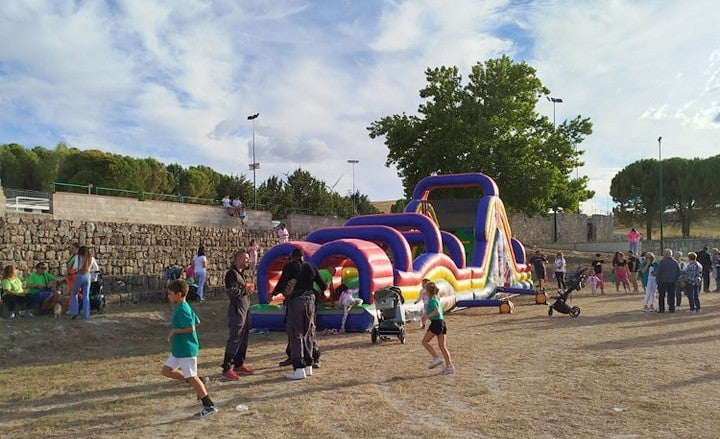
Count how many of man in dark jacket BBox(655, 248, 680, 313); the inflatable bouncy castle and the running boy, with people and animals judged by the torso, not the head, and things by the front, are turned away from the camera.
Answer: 1

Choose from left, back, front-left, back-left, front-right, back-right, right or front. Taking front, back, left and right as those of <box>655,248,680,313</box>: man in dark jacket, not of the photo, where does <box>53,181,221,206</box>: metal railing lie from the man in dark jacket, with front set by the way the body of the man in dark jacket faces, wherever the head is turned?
left

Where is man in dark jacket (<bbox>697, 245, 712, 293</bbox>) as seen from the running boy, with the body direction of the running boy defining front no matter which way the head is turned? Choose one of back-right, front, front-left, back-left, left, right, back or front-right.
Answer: back-right

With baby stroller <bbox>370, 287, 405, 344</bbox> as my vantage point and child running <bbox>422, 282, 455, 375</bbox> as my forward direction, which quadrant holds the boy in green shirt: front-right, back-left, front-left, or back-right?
back-right

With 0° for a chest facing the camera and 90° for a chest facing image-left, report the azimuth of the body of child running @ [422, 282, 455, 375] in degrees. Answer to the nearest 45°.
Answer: approximately 90°

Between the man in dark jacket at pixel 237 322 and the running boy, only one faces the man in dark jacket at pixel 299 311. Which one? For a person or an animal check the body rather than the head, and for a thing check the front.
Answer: the man in dark jacket at pixel 237 322

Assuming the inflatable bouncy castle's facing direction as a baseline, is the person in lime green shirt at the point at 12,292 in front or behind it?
in front

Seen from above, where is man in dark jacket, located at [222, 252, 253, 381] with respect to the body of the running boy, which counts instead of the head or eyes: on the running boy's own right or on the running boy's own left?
on the running boy's own right

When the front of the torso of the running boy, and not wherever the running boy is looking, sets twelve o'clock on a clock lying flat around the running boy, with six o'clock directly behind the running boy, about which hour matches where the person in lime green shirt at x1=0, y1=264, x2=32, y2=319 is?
The person in lime green shirt is roughly at 2 o'clock from the running boy.
